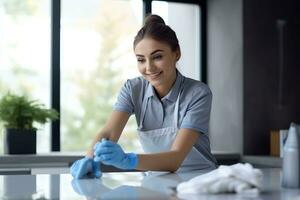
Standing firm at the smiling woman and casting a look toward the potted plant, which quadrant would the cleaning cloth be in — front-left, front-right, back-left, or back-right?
back-left

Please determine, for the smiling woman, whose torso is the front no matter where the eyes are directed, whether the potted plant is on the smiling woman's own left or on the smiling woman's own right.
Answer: on the smiling woman's own right

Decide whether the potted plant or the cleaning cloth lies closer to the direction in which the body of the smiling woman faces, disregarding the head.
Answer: the cleaning cloth

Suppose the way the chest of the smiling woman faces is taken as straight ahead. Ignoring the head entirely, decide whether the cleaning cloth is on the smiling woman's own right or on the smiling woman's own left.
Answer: on the smiling woman's own left

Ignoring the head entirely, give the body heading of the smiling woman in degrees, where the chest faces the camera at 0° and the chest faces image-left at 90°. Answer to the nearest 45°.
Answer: approximately 45°

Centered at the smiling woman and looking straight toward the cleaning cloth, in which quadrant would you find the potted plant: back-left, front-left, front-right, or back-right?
back-right
